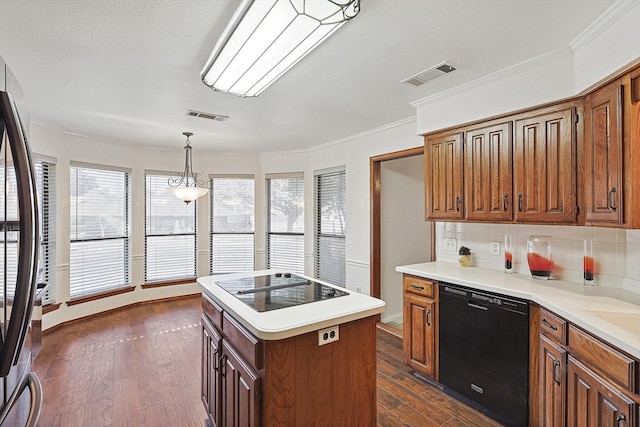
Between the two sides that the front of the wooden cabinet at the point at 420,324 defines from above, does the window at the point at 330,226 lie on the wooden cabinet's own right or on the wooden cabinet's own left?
on the wooden cabinet's own right

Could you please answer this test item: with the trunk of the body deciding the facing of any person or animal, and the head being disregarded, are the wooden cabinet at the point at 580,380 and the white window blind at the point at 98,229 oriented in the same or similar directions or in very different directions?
very different directions

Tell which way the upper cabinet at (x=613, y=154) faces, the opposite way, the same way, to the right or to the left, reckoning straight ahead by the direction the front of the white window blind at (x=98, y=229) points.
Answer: the opposite way

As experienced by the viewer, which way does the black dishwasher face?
facing the viewer and to the left of the viewer

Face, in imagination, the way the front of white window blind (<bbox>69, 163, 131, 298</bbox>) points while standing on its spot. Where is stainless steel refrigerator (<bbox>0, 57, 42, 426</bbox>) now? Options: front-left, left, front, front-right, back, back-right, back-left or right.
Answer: front-right

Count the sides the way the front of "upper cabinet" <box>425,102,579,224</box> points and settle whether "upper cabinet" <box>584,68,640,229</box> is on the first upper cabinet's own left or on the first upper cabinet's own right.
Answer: on the first upper cabinet's own left

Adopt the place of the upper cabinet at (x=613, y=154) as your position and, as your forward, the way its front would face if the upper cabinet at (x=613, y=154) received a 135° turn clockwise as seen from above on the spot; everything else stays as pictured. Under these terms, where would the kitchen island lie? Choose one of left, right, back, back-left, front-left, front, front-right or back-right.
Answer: back-left

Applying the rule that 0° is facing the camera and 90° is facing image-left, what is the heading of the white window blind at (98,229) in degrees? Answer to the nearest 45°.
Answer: approximately 315°

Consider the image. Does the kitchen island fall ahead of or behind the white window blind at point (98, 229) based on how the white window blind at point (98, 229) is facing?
ahead

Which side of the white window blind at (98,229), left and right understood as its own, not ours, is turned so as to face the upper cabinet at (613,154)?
front

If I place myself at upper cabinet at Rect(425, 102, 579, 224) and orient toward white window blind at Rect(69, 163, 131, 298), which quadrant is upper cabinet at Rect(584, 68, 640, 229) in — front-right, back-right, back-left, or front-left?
back-left

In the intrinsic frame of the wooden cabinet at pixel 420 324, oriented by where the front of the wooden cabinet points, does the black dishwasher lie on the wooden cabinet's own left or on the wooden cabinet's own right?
on the wooden cabinet's own left

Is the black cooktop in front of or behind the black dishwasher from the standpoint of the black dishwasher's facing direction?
in front

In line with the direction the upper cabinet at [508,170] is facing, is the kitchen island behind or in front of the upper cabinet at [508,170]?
in front
